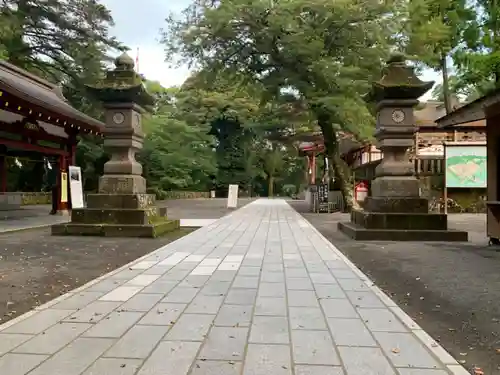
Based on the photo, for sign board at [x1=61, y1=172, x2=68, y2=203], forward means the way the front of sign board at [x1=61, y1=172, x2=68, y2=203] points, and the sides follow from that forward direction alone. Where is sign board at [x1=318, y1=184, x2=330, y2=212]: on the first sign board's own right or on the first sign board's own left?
on the first sign board's own left

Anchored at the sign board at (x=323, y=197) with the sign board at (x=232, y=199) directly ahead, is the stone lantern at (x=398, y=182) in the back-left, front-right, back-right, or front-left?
back-left

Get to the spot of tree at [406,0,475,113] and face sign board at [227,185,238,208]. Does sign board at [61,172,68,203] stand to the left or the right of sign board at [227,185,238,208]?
left

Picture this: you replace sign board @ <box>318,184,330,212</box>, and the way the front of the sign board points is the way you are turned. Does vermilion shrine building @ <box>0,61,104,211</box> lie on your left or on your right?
on your right

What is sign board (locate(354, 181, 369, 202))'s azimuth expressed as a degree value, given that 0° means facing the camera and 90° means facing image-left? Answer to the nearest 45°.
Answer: approximately 0°

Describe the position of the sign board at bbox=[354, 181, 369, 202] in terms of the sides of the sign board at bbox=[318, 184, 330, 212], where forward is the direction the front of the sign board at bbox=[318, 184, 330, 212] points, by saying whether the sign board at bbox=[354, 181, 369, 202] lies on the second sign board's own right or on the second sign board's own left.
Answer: on the second sign board's own left

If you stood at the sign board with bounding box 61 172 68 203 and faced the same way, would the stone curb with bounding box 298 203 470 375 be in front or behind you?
in front

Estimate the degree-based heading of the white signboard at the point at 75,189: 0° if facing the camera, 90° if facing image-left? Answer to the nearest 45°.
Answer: approximately 0°
